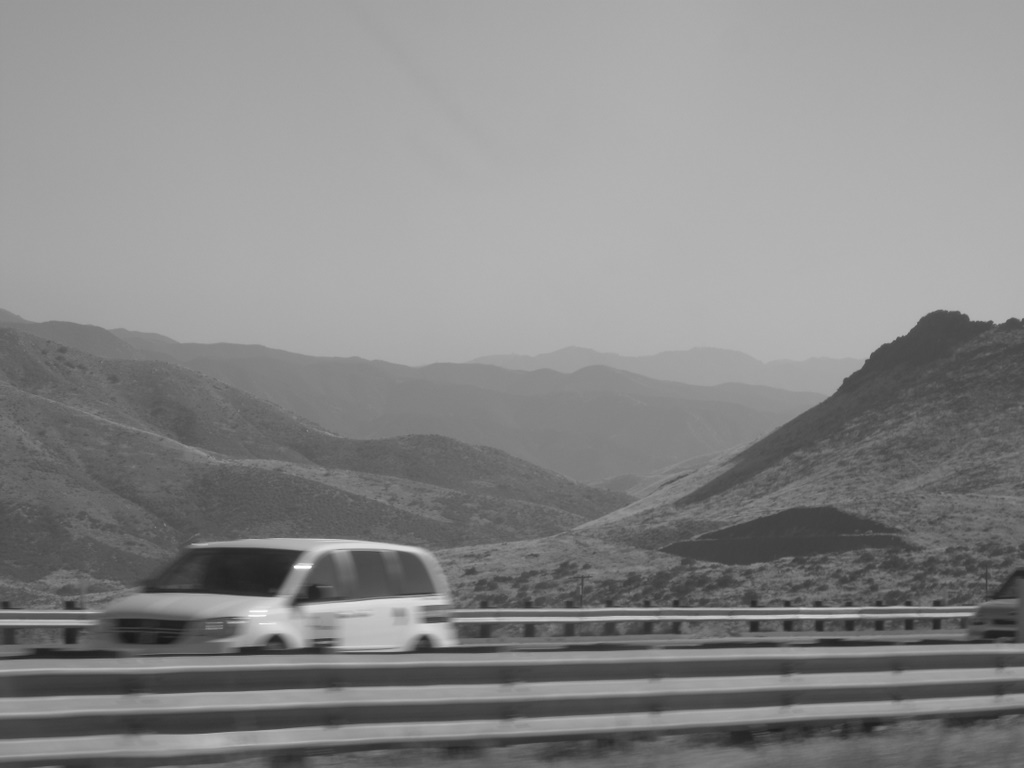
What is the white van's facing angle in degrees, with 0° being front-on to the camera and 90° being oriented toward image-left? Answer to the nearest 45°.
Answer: approximately 45°

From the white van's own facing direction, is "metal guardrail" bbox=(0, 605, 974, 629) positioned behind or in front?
behind
